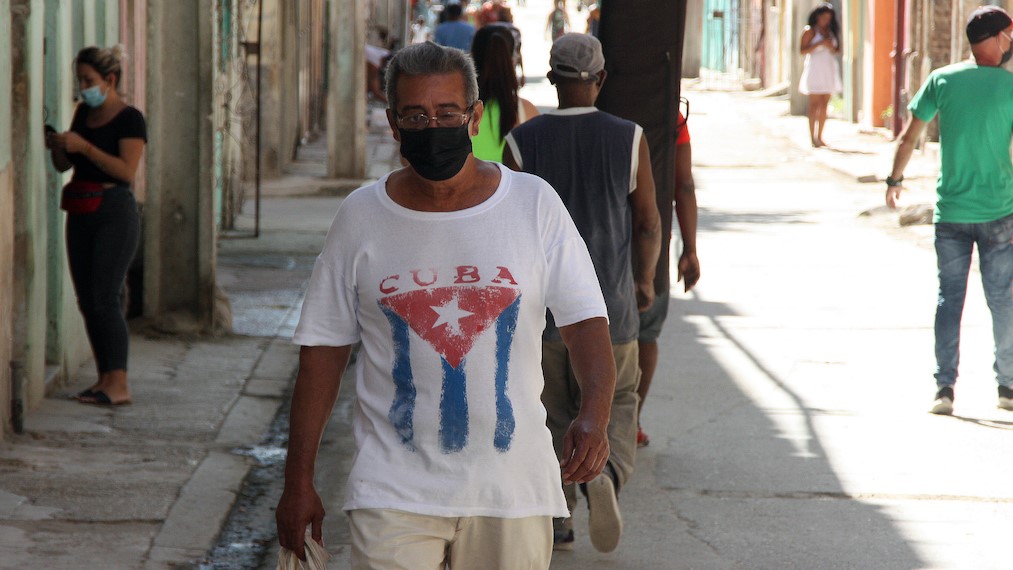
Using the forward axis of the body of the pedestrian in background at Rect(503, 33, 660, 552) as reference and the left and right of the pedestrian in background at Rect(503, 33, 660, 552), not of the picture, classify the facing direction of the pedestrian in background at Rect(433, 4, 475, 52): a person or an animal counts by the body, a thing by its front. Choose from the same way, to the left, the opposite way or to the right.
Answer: the same way

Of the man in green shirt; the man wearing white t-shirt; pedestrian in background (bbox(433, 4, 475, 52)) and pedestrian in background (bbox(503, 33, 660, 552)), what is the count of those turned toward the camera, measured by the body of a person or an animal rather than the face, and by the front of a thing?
1

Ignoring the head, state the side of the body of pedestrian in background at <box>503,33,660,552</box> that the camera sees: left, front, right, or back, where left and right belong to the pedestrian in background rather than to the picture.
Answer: back

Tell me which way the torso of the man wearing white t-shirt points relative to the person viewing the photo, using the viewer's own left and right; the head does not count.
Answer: facing the viewer

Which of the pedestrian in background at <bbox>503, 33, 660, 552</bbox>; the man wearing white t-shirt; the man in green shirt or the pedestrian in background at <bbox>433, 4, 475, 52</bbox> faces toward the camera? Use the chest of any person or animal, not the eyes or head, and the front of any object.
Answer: the man wearing white t-shirt

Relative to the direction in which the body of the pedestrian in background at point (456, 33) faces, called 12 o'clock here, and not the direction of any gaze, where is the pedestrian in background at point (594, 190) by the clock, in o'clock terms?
the pedestrian in background at point (594, 190) is roughly at 6 o'clock from the pedestrian in background at point (456, 33).

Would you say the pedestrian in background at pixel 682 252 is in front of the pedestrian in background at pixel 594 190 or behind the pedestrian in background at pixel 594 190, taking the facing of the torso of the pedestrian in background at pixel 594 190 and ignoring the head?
in front

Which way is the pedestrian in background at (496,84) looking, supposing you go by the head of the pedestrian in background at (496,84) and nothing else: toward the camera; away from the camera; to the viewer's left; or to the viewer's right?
away from the camera

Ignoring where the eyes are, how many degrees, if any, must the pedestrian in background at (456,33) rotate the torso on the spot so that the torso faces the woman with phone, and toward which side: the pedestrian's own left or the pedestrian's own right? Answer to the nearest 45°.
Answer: approximately 180°

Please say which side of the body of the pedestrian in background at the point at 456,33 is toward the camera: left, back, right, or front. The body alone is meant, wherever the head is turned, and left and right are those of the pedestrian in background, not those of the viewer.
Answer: back
